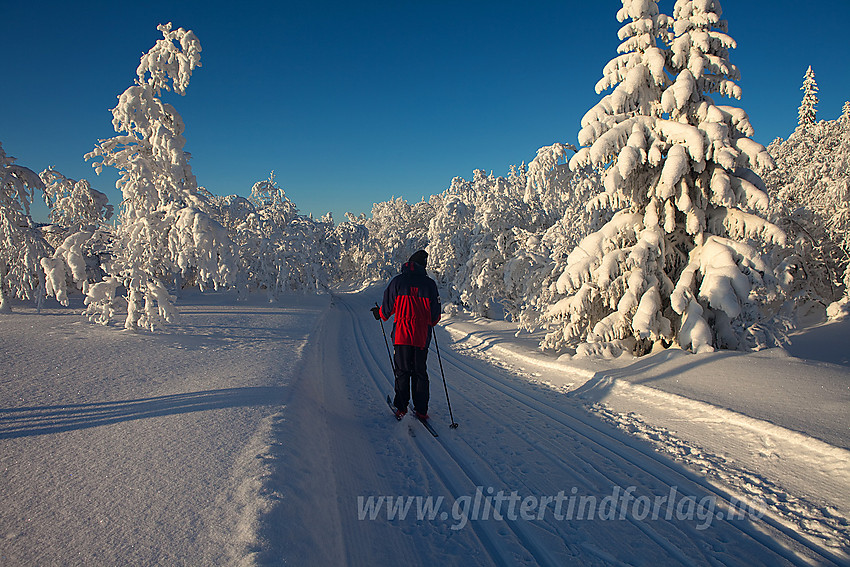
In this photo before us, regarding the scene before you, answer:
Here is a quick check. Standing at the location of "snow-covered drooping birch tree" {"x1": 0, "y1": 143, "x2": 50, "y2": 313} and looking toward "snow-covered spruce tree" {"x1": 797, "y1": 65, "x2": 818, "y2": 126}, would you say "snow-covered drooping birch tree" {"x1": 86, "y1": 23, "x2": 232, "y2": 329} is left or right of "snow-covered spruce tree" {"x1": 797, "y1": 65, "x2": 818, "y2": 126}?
right

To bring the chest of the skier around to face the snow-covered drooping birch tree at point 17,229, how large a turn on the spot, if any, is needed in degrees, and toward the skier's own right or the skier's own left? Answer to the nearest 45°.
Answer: approximately 45° to the skier's own left

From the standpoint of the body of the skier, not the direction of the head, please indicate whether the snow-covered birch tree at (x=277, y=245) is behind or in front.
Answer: in front

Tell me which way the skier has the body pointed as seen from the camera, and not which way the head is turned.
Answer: away from the camera

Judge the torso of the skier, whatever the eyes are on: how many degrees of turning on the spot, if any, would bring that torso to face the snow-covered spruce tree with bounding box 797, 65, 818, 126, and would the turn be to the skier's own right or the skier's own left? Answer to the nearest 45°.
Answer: approximately 45° to the skier's own right

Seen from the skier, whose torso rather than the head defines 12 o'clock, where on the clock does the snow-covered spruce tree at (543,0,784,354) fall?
The snow-covered spruce tree is roughly at 2 o'clock from the skier.

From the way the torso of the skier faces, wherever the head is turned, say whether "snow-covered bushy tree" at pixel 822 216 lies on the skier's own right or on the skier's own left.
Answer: on the skier's own right

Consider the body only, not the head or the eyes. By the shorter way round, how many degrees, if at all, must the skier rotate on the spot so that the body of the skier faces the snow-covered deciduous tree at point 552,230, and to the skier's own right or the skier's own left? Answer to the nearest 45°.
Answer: approximately 45° to the skier's own right
